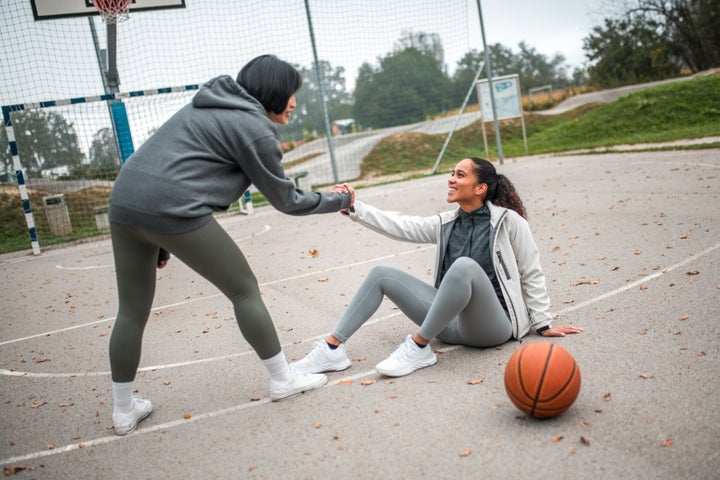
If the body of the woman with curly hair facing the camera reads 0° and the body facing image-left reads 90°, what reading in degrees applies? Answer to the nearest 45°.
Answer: approximately 45°

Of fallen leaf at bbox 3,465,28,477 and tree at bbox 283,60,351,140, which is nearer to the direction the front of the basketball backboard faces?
the fallen leaf

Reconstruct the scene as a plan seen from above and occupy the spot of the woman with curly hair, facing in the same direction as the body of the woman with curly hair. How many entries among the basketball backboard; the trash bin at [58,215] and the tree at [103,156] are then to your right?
3

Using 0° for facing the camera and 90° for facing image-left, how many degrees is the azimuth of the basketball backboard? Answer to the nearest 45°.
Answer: approximately 0°

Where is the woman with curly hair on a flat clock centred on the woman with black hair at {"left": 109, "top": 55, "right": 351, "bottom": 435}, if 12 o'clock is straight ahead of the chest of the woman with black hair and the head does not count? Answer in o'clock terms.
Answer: The woman with curly hair is roughly at 1 o'clock from the woman with black hair.

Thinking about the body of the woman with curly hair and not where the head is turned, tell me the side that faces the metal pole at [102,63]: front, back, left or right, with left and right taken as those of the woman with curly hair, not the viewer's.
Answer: right

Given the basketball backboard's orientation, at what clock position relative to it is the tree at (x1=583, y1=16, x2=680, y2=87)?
The tree is roughly at 8 o'clock from the basketball backboard.

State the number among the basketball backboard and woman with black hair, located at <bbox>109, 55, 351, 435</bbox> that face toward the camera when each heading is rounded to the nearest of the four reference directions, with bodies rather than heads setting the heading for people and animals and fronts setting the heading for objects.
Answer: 1

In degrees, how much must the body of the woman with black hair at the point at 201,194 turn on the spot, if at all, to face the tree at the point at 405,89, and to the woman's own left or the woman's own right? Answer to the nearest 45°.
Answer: approximately 45° to the woman's own left

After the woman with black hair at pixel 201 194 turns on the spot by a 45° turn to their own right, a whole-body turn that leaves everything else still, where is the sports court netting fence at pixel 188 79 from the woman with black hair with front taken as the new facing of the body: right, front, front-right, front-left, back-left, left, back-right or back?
left

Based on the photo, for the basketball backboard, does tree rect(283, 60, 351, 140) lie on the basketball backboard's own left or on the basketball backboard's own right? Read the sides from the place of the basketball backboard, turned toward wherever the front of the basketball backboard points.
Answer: on the basketball backboard's own left

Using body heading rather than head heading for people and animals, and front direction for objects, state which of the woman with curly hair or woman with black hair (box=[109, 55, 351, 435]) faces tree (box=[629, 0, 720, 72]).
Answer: the woman with black hair

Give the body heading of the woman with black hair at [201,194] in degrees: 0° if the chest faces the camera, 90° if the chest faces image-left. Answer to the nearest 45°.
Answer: approximately 225°

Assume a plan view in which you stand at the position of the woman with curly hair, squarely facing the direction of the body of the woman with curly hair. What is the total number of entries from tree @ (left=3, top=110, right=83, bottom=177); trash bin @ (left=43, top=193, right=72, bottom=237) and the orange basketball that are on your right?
2

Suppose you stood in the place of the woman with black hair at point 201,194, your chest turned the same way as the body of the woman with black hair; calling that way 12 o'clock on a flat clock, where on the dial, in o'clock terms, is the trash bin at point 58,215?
The trash bin is roughly at 10 o'clock from the woman with black hair.
